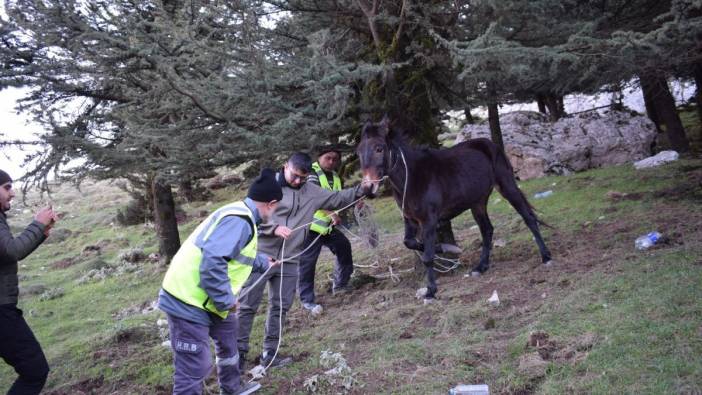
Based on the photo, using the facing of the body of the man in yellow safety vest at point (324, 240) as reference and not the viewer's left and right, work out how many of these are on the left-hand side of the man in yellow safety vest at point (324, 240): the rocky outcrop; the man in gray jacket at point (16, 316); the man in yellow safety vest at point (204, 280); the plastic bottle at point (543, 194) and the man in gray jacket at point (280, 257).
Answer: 2

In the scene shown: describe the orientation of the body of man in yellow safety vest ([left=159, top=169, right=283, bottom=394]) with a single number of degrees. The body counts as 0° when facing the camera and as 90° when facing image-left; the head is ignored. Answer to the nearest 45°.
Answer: approximately 270°

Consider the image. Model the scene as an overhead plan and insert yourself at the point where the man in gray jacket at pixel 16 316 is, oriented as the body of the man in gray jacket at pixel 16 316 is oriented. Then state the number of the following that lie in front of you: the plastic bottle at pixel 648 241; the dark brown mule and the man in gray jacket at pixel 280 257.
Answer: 3

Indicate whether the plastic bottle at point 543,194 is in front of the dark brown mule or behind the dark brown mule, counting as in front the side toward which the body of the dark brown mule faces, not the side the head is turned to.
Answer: behind

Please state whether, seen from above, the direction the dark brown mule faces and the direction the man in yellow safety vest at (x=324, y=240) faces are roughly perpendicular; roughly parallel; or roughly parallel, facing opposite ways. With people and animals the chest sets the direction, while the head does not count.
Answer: roughly perpendicular

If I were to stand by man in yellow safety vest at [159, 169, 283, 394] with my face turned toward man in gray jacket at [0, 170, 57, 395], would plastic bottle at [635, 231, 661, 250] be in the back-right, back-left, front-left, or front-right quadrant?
back-right

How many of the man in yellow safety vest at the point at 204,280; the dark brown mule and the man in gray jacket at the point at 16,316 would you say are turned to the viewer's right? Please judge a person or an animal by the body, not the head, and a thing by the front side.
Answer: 2

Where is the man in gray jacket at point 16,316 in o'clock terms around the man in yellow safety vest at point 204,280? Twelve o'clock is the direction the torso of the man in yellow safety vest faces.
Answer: The man in gray jacket is roughly at 7 o'clock from the man in yellow safety vest.

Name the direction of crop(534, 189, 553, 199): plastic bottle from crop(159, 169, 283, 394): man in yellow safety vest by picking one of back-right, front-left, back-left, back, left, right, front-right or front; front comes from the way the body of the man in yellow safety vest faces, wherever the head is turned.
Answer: front-left

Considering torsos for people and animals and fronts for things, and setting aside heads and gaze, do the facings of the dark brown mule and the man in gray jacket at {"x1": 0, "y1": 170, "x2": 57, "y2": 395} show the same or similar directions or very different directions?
very different directions

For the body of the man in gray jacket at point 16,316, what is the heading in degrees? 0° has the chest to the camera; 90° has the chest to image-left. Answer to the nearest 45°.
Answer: approximately 270°

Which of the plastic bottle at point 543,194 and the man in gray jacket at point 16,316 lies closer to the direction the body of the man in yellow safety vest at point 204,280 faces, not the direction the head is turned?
the plastic bottle

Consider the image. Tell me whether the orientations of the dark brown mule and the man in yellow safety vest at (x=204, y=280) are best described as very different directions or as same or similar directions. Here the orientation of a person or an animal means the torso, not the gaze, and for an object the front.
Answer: very different directions

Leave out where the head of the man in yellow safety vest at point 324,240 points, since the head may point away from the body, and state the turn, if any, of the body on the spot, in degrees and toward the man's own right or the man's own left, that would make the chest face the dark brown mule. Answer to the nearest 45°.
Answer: approximately 45° to the man's own left
